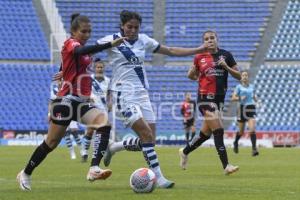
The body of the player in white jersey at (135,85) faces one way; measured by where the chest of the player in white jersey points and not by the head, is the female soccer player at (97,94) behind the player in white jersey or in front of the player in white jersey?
behind
